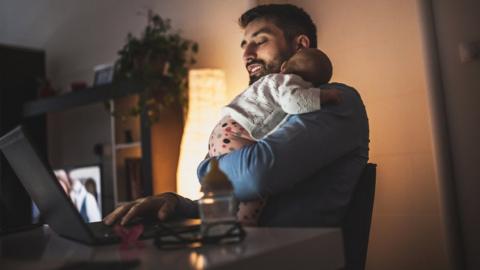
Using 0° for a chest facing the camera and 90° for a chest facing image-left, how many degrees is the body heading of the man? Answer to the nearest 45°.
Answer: approximately 90°
